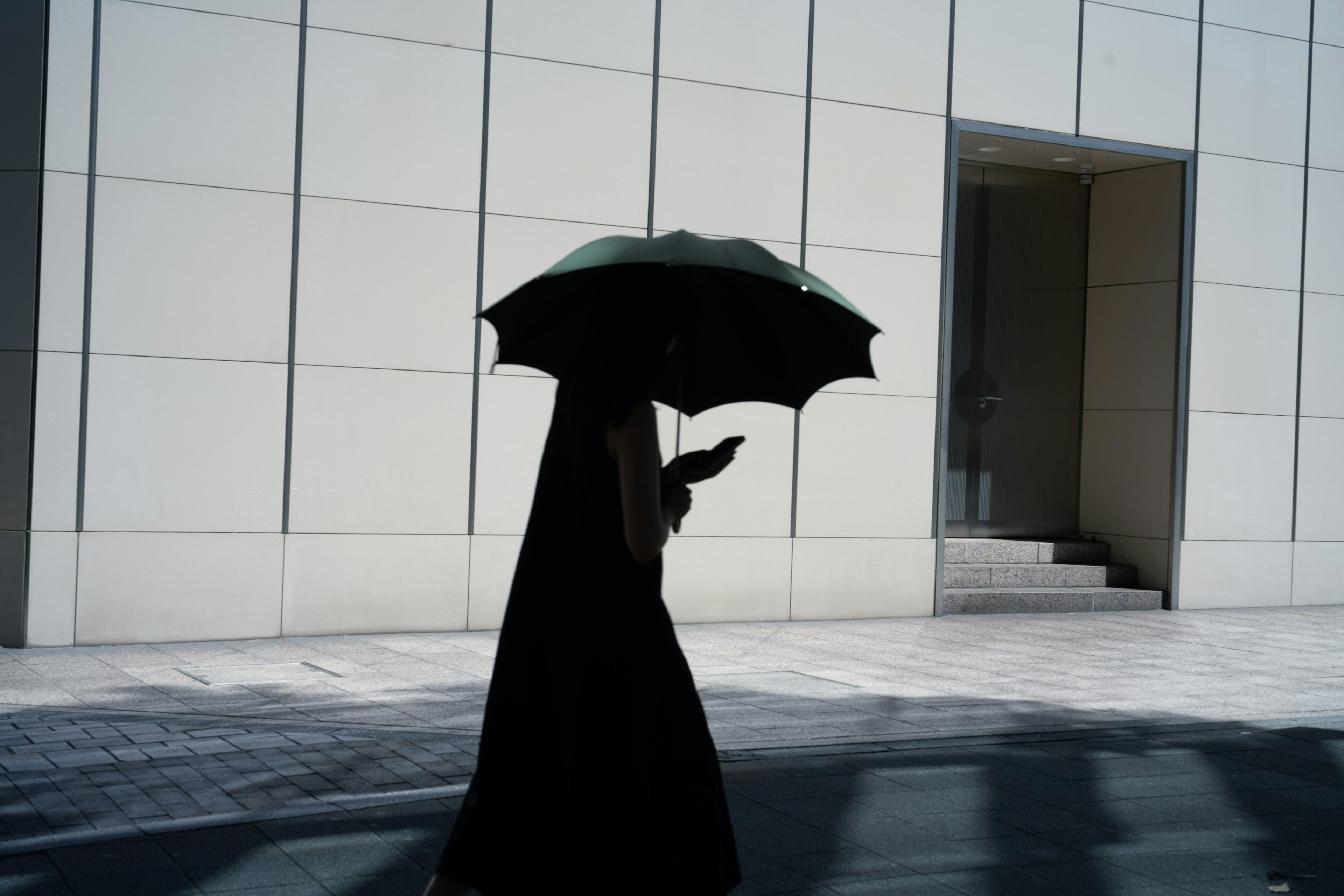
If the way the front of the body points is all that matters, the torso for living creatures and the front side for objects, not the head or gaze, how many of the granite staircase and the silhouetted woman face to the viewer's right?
1

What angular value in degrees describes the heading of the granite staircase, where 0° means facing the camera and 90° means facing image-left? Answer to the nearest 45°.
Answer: approximately 0°

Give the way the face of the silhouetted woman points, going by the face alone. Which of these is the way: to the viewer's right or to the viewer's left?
to the viewer's right

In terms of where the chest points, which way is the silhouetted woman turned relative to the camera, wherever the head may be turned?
to the viewer's right

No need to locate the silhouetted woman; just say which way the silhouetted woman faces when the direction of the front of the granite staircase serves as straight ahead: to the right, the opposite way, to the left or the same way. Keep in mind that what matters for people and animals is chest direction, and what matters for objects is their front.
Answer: to the left

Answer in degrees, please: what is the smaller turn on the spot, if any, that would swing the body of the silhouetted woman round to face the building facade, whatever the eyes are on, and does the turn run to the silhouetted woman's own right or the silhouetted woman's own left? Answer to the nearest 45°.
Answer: approximately 90° to the silhouetted woman's own left

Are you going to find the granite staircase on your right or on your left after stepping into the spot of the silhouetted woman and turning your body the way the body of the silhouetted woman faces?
on your left
